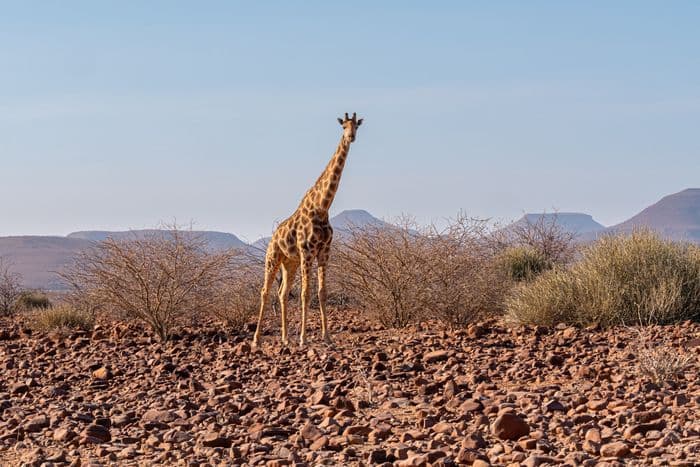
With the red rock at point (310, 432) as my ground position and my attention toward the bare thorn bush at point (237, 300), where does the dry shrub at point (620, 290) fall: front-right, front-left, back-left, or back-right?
front-right

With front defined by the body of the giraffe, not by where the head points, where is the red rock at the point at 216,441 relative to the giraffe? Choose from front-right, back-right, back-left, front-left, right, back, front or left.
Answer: front-right

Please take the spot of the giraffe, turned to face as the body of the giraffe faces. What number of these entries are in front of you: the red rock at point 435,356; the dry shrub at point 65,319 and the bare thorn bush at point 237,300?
1

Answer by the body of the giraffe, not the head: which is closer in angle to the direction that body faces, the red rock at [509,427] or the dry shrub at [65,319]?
the red rock

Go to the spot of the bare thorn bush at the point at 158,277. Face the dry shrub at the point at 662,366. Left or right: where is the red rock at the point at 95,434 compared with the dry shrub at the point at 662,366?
right

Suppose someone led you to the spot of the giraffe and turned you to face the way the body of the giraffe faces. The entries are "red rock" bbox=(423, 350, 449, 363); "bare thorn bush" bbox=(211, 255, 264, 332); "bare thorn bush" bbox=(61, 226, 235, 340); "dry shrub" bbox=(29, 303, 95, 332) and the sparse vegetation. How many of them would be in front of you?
1

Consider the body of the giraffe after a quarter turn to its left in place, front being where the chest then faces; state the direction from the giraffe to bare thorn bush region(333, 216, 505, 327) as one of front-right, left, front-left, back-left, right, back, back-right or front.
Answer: front

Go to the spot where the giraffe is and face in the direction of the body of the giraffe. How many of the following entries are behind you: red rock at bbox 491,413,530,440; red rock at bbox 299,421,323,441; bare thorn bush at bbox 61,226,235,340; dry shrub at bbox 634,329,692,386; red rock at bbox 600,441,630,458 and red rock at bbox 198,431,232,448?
1

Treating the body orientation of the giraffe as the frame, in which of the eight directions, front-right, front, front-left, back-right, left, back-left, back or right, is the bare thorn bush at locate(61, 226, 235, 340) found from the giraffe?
back

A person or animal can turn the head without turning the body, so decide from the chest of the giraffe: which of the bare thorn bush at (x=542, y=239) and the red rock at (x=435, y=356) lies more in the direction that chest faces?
the red rock

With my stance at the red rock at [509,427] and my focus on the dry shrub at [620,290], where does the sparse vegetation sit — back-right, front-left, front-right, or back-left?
front-left

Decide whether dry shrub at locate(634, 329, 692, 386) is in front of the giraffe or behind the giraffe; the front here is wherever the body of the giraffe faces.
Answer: in front

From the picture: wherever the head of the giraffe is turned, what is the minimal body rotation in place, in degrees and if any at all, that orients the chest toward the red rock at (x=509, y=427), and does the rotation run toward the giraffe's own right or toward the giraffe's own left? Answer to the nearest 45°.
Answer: approximately 45° to the giraffe's own right

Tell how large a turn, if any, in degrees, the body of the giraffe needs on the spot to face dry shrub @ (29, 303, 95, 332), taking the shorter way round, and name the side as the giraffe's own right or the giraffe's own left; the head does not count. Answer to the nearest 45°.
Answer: approximately 180°

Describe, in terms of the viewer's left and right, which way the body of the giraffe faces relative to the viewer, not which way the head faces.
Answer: facing the viewer and to the right of the viewer

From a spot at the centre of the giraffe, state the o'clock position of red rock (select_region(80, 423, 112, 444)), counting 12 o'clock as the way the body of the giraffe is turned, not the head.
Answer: The red rock is roughly at 2 o'clock from the giraffe.

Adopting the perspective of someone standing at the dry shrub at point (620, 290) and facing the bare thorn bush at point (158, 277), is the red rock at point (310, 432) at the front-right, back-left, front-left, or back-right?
front-left

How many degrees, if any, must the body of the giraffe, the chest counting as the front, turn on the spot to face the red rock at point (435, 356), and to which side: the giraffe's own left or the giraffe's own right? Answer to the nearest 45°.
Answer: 0° — it already faces it

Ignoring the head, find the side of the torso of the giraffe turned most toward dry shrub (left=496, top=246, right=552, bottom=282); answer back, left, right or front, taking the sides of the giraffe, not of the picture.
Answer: left
